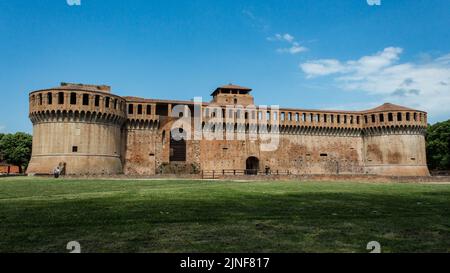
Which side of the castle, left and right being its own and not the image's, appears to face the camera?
front
